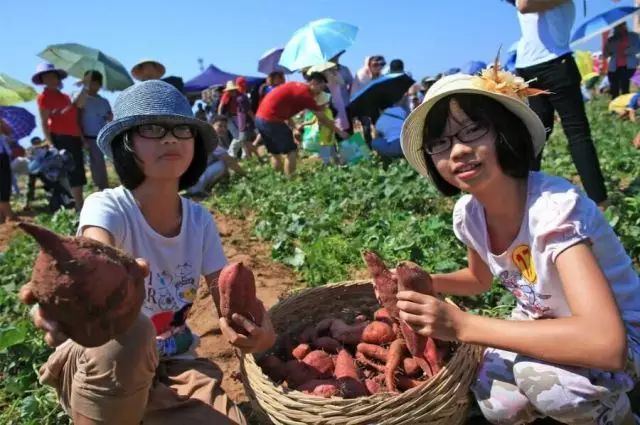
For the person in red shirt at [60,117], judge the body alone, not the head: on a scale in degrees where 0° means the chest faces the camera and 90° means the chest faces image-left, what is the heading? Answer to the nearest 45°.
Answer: approximately 315°

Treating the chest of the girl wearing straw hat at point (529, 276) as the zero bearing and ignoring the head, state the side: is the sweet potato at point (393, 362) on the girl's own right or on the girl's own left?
on the girl's own right

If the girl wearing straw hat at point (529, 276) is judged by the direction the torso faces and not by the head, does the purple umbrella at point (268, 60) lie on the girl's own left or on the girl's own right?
on the girl's own right
